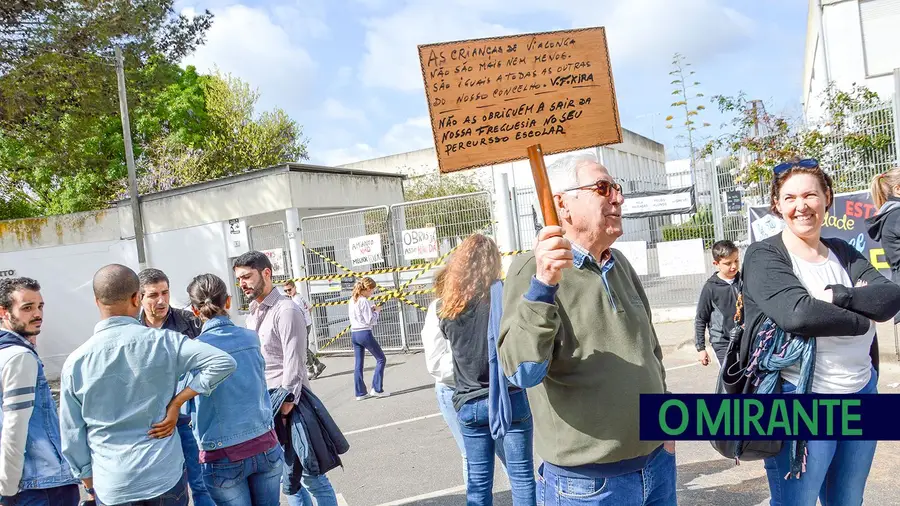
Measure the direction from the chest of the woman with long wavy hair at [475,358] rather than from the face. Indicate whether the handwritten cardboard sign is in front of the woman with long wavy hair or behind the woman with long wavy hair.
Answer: behind

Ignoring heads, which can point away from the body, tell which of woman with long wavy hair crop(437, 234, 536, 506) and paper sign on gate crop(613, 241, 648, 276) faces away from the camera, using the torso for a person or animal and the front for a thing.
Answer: the woman with long wavy hair

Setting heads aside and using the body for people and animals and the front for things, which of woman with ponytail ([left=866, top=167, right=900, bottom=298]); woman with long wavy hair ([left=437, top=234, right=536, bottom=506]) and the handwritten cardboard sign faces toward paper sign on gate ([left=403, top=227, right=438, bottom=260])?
woman with long wavy hair ([left=437, top=234, right=536, bottom=506])

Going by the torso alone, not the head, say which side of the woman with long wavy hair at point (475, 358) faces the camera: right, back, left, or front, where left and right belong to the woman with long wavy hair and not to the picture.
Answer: back

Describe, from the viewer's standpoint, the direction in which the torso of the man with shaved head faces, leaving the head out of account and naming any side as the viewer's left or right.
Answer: facing away from the viewer

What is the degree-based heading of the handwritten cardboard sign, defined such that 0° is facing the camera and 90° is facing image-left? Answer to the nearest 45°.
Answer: approximately 0°

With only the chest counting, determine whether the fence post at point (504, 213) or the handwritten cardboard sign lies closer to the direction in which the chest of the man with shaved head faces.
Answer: the fence post

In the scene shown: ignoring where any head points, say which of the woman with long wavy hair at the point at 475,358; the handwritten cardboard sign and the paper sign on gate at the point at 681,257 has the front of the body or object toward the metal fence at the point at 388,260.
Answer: the woman with long wavy hair

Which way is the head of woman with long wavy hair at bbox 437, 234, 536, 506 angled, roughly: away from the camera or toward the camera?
away from the camera
